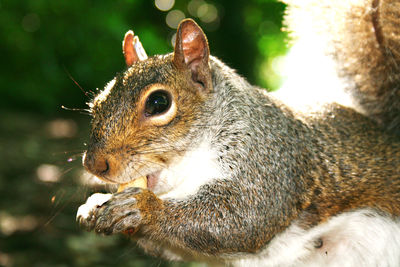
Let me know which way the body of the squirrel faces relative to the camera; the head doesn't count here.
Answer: to the viewer's left
